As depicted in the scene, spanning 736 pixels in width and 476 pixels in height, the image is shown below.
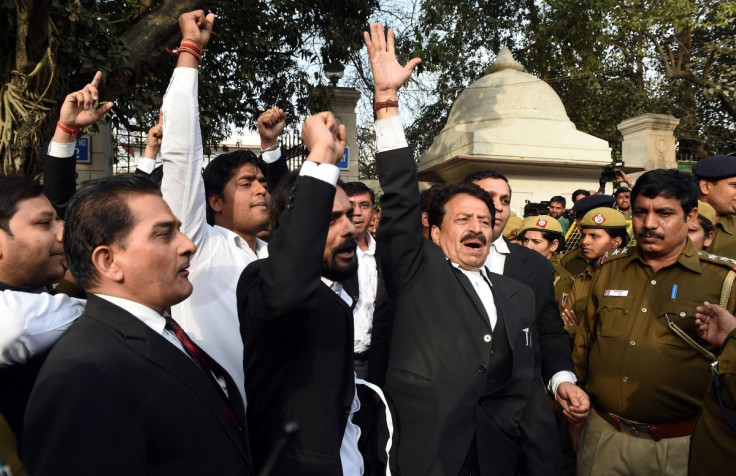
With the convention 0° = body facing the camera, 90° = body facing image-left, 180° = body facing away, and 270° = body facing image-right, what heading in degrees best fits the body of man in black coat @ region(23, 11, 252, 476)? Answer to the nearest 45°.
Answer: approximately 270°

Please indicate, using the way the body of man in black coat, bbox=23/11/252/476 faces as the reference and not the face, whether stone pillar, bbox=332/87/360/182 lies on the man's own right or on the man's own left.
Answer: on the man's own left

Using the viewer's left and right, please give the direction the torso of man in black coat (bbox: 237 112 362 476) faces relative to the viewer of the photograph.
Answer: facing to the right of the viewer

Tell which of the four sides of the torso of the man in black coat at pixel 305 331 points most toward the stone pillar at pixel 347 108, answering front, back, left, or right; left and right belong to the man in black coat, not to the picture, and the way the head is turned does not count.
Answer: left

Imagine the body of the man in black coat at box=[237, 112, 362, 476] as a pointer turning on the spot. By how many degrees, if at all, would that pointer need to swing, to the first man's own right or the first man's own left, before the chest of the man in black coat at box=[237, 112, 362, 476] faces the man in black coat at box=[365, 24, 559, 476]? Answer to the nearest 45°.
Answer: approximately 45° to the first man's own left

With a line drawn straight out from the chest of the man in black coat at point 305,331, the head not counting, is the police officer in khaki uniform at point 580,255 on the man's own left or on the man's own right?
on the man's own left

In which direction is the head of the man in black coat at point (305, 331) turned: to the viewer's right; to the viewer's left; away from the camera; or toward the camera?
to the viewer's right

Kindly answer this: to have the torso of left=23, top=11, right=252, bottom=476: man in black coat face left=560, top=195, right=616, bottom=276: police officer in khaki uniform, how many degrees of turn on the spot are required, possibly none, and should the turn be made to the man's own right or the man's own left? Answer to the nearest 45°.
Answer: approximately 45° to the man's own left

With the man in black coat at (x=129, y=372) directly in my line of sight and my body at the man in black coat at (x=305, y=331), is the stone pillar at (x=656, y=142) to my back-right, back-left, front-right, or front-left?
back-right
